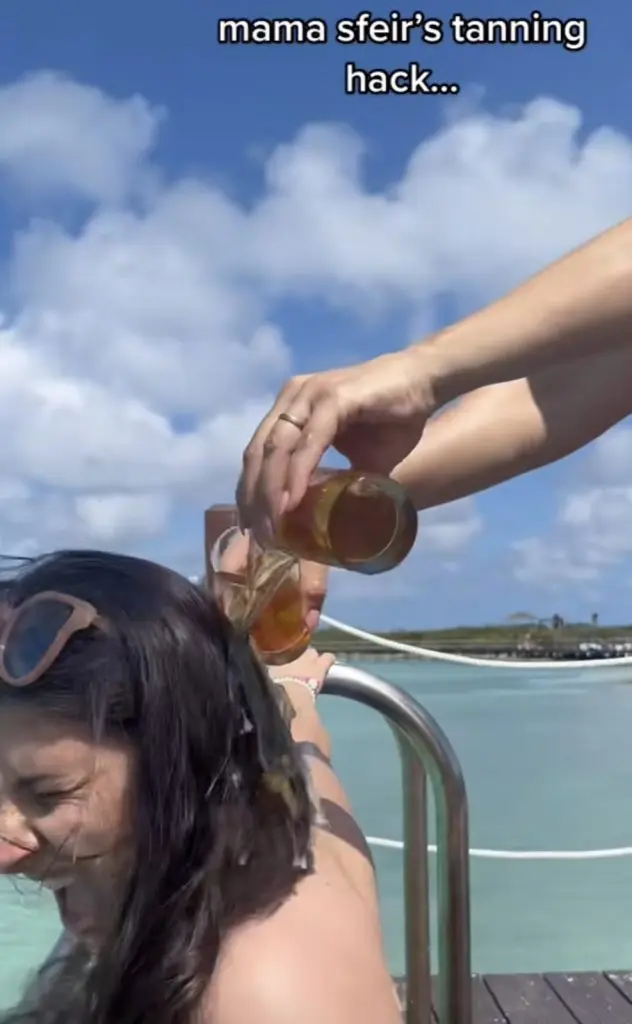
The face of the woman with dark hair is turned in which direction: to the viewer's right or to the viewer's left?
to the viewer's left

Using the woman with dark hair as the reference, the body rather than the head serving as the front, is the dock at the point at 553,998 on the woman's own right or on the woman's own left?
on the woman's own right
